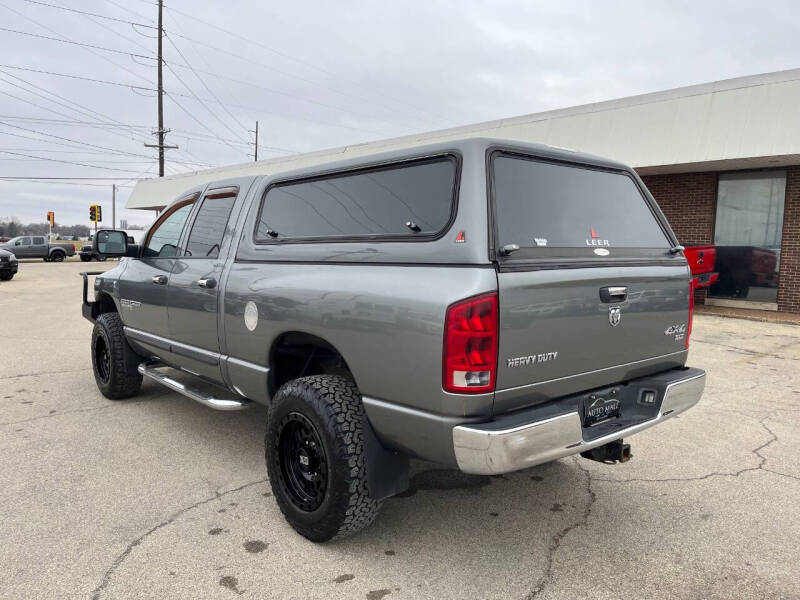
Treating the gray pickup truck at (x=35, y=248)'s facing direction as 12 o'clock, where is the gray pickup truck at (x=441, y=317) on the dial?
the gray pickup truck at (x=441, y=317) is roughly at 9 o'clock from the gray pickup truck at (x=35, y=248).

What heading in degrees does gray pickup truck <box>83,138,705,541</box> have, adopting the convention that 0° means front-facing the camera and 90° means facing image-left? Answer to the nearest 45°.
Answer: approximately 135°

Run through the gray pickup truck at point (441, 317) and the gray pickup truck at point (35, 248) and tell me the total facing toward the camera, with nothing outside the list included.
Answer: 0

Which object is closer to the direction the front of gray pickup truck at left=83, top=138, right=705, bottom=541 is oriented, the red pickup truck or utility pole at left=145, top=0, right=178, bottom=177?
the utility pole

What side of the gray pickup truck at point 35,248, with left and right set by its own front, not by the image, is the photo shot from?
left

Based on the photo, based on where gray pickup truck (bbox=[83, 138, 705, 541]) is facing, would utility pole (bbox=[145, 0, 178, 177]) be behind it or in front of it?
in front

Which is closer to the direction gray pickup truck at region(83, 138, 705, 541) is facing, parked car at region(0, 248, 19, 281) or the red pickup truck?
the parked car

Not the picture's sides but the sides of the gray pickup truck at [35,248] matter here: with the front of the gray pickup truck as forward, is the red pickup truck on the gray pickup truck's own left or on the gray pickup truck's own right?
on the gray pickup truck's own left

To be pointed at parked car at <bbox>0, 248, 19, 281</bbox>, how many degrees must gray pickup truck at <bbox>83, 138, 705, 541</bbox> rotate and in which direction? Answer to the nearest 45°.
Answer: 0° — it already faces it

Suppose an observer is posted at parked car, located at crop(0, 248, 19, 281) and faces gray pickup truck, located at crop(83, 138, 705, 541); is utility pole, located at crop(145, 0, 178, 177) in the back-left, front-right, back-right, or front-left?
back-left

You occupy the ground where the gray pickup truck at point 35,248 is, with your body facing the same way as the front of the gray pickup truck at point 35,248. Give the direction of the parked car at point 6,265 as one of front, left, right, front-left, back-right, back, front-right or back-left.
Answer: left

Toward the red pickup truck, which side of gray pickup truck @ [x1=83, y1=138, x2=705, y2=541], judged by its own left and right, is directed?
right
